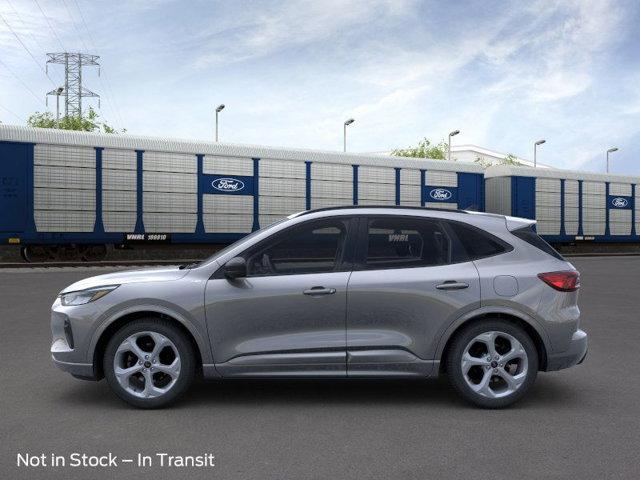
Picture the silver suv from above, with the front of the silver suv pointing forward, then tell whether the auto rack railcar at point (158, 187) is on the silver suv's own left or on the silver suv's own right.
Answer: on the silver suv's own right

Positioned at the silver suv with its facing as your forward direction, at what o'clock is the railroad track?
The railroad track is roughly at 2 o'clock from the silver suv.

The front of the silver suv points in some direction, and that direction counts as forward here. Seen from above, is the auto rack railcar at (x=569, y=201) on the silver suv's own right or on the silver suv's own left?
on the silver suv's own right

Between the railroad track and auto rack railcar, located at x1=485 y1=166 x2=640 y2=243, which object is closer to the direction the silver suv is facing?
the railroad track

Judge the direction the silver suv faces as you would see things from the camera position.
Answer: facing to the left of the viewer
